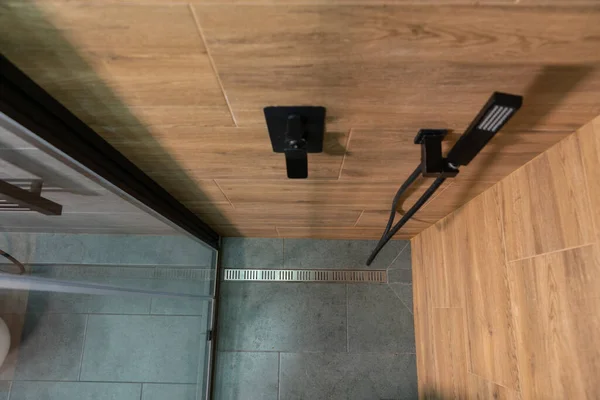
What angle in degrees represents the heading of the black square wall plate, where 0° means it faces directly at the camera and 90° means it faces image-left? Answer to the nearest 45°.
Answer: approximately 0°
